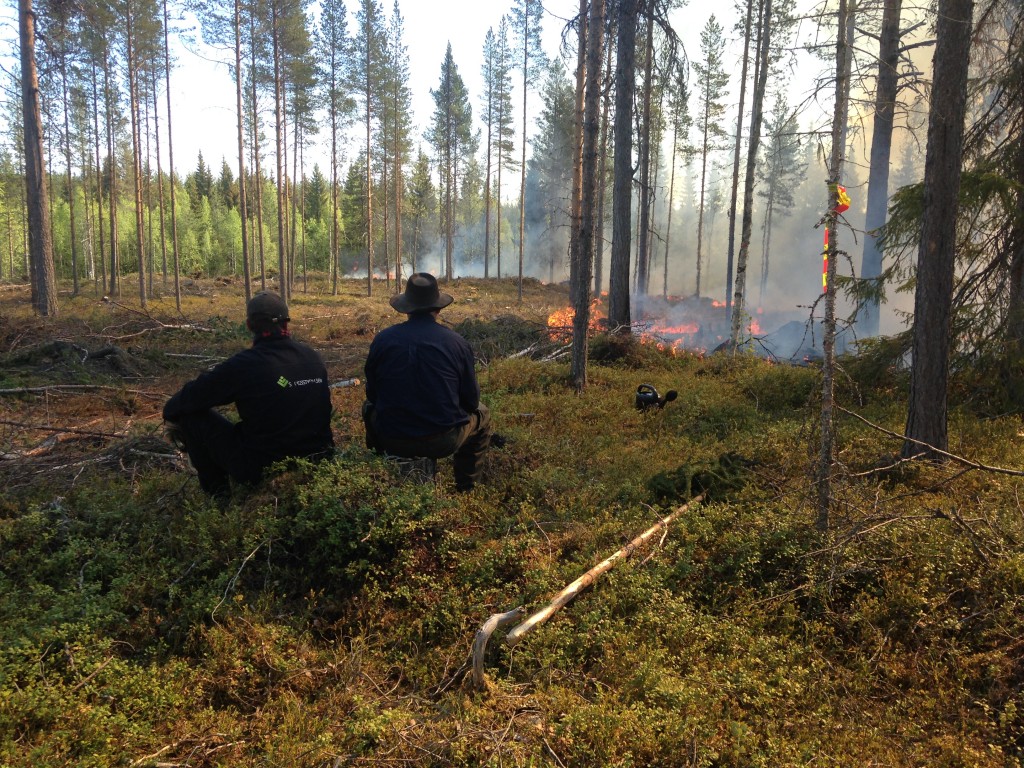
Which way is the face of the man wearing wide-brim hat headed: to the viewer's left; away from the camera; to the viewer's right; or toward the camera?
away from the camera

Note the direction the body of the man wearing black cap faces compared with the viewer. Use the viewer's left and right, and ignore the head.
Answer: facing away from the viewer and to the left of the viewer

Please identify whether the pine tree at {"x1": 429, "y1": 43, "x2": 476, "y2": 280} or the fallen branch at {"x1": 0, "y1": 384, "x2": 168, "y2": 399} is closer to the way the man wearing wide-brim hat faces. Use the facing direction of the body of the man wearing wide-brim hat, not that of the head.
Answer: the pine tree

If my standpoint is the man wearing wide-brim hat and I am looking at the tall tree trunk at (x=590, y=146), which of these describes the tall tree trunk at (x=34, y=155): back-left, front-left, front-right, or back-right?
front-left

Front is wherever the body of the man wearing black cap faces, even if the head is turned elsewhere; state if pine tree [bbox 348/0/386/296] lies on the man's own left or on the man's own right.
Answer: on the man's own right

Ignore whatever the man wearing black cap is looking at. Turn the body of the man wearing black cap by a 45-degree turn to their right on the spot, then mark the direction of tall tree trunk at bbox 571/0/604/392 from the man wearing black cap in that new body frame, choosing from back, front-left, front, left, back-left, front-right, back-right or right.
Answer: front-right

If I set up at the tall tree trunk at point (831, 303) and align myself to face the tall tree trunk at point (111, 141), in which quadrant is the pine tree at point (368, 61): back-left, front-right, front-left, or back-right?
front-right

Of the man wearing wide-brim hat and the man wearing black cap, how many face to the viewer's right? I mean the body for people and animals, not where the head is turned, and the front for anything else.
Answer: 0

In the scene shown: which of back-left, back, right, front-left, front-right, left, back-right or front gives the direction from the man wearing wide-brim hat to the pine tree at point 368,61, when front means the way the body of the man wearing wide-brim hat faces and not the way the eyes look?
front

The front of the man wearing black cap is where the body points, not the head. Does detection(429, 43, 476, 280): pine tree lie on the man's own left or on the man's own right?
on the man's own right

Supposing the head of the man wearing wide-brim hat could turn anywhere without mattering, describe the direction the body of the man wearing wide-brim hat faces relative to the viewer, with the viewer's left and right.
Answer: facing away from the viewer

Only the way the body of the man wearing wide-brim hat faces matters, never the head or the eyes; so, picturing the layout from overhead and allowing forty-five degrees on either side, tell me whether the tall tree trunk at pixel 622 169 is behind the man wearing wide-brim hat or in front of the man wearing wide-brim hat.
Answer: in front

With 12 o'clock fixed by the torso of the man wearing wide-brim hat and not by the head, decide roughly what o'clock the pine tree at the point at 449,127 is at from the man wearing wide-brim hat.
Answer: The pine tree is roughly at 12 o'clock from the man wearing wide-brim hat.

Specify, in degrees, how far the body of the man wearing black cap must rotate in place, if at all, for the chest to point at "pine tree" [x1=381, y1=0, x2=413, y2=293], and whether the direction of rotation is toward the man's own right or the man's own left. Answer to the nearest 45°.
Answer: approximately 45° to the man's own right
